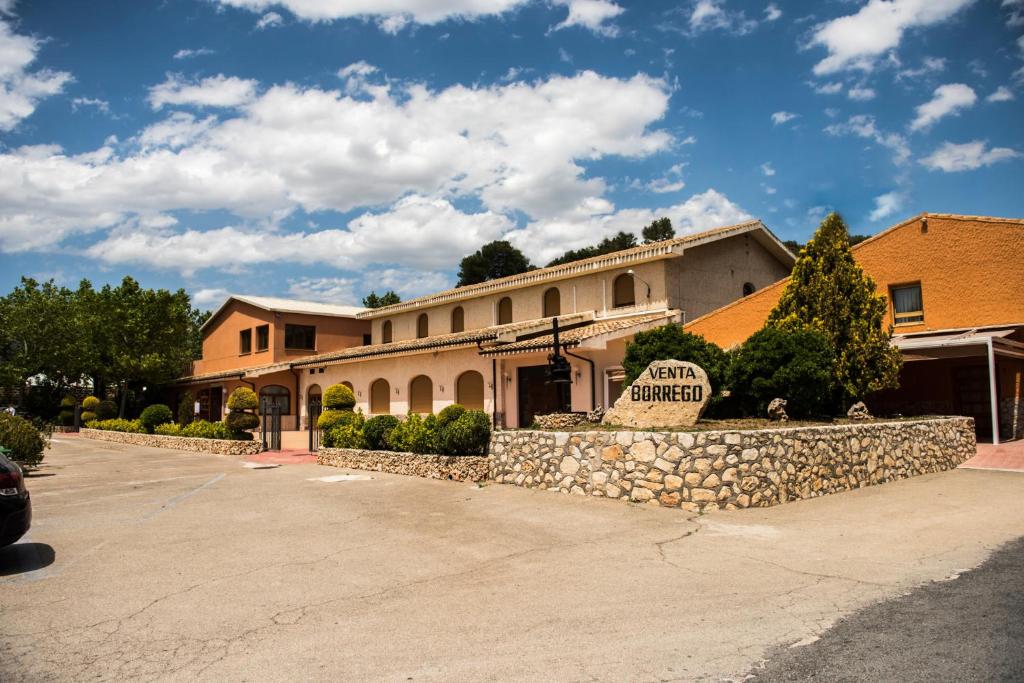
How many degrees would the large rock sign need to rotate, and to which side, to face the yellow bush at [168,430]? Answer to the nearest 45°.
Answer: approximately 135° to its right

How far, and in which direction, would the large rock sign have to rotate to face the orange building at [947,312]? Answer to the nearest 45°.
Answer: approximately 135° to its left

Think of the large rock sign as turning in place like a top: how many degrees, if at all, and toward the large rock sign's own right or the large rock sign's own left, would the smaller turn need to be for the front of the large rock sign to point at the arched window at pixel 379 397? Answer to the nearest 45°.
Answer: approximately 135° to the large rock sign's own right

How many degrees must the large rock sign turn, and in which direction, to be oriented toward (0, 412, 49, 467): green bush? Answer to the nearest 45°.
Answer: approximately 90° to its right

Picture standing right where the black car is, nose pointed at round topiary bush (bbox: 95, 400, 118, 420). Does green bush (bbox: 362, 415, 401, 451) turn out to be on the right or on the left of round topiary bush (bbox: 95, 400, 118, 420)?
right

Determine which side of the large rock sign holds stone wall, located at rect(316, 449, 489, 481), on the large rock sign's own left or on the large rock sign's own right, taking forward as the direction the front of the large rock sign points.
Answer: on the large rock sign's own right

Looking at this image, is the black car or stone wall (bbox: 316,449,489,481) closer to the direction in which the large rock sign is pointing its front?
the black car

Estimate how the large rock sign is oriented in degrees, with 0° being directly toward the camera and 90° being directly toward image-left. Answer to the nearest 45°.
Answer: approximately 0°

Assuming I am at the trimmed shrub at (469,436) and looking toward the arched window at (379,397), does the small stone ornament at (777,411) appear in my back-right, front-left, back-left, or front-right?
back-right

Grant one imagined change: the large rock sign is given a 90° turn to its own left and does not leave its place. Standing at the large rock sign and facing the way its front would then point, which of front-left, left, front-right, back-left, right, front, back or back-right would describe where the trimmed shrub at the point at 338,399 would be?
back-left
